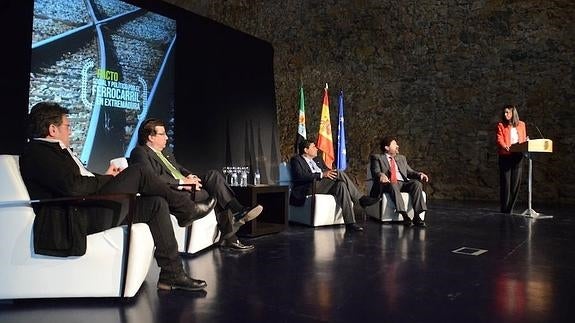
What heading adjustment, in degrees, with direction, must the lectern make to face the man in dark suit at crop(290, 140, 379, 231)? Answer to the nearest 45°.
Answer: approximately 90° to its right

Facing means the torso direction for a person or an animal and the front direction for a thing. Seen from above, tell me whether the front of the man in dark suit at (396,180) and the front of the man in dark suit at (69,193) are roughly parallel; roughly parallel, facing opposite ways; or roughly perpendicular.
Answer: roughly perpendicular

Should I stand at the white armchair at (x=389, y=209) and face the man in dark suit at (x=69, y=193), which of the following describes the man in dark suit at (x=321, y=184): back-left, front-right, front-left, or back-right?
front-right

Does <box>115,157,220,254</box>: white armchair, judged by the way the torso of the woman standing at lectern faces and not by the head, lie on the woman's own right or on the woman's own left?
on the woman's own right

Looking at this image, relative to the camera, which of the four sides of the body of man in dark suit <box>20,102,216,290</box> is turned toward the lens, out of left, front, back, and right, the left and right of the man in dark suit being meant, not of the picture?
right

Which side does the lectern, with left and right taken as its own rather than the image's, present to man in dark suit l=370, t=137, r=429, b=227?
right

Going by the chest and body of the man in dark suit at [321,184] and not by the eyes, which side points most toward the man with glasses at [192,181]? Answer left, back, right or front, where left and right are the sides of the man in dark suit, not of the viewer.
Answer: right

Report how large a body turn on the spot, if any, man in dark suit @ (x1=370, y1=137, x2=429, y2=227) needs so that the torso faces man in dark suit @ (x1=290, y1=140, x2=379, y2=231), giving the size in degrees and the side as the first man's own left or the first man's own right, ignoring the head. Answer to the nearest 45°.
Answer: approximately 90° to the first man's own right

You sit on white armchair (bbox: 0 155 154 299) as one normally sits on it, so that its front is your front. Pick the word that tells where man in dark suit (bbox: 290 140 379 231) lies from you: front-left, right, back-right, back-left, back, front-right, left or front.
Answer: front-left

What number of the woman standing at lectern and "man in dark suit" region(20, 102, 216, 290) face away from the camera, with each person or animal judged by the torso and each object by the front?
0

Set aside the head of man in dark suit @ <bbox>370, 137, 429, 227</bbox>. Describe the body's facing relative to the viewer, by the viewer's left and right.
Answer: facing the viewer and to the right of the viewer

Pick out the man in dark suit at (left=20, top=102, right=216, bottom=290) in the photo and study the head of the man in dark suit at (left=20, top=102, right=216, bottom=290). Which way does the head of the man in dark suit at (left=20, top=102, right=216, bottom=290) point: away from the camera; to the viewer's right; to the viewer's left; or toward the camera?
to the viewer's right

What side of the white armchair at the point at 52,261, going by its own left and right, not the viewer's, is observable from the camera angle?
right

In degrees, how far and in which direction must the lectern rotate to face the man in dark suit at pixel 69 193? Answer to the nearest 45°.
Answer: approximately 45° to its right

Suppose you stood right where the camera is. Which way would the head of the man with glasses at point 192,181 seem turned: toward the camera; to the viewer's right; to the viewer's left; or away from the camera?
to the viewer's right

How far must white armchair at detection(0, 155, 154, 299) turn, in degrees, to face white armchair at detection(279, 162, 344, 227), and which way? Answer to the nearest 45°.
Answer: approximately 45° to its left
